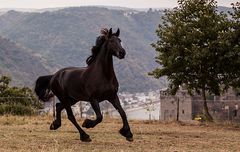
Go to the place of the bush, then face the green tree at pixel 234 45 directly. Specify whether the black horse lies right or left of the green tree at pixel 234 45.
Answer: right

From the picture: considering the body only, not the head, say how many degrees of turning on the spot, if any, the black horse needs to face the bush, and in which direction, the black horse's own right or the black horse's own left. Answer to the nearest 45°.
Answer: approximately 135° to the black horse's own left

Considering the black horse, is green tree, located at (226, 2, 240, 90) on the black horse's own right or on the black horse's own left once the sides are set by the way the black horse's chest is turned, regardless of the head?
on the black horse's own left

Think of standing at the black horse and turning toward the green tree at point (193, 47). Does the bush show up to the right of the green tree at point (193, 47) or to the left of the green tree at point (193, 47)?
left

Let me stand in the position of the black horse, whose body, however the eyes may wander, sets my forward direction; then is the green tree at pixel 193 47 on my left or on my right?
on my left

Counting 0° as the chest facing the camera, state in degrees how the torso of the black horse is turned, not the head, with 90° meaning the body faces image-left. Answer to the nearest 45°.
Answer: approximately 315°
